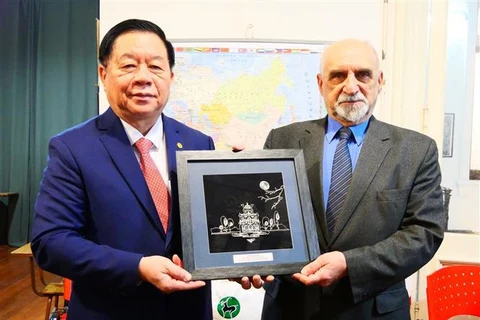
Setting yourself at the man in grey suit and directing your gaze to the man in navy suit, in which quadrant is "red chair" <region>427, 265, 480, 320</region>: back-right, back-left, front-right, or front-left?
back-right

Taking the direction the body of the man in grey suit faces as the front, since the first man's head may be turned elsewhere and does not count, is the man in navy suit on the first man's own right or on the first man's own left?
on the first man's own right

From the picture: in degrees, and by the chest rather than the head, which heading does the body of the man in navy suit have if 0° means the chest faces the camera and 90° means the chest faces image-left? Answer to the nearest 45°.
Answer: approximately 315°

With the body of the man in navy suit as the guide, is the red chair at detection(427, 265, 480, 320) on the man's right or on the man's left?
on the man's left

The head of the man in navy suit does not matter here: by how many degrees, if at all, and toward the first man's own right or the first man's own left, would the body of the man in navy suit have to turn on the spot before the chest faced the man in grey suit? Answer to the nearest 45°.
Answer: approximately 45° to the first man's own left

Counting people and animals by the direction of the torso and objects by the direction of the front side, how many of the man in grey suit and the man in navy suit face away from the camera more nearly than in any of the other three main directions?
0

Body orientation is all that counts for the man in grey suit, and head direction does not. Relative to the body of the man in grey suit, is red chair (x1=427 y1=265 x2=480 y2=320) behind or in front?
behind
